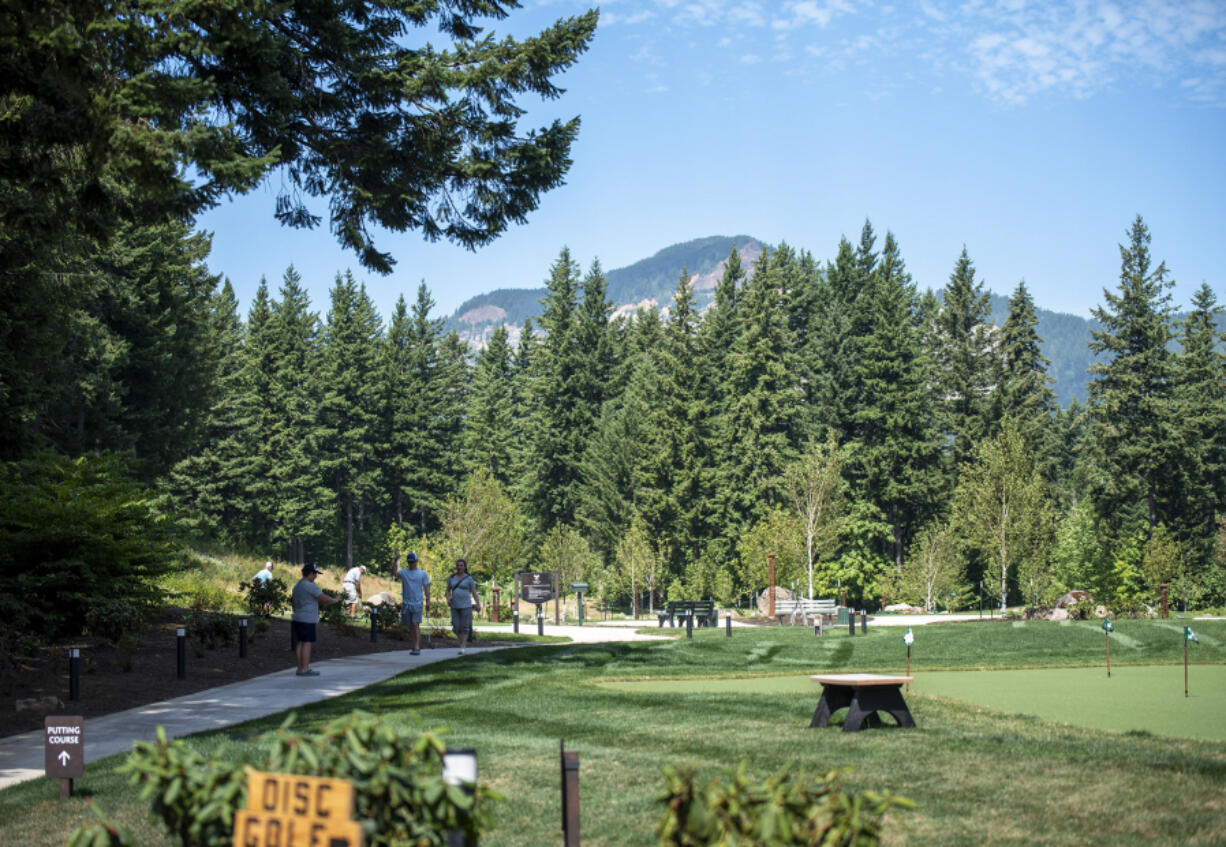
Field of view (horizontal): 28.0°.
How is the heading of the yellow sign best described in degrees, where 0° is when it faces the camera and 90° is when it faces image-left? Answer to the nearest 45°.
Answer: approximately 0°

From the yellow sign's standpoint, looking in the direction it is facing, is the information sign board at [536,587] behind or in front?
behind

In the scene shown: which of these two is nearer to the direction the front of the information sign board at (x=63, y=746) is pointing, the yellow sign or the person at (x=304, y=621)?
the yellow sign

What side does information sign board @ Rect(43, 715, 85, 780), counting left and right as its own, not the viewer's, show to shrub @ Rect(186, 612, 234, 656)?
back

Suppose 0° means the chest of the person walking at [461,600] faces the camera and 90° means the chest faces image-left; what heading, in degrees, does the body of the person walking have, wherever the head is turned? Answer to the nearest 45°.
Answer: approximately 0°

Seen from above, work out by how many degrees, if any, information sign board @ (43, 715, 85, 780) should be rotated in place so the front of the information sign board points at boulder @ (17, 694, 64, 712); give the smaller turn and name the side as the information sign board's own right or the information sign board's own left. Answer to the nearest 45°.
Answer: approximately 180°
